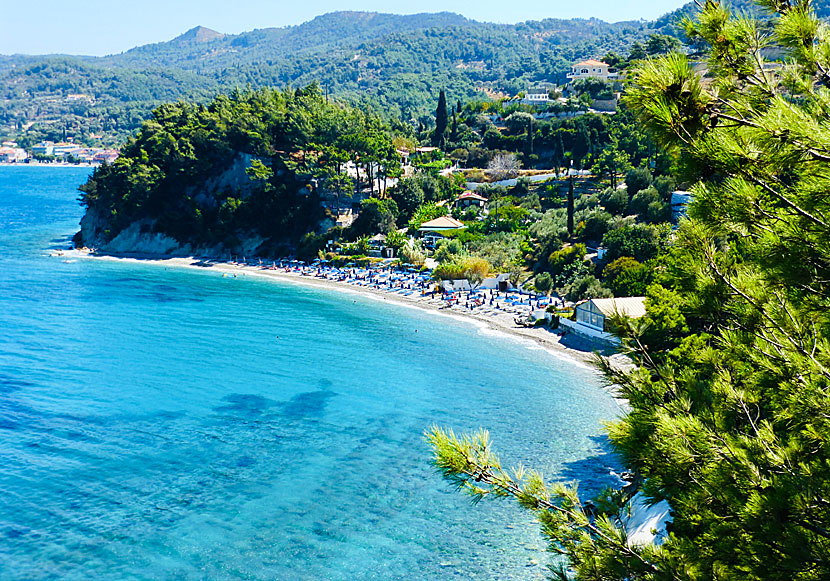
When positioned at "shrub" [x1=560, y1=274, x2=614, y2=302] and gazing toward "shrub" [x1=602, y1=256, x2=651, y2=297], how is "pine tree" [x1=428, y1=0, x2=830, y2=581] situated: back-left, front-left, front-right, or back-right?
back-right

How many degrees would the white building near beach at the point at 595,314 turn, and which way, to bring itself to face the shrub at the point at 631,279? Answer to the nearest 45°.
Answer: approximately 180°

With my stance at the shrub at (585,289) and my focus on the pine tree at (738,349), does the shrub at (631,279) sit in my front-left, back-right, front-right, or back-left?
back-left

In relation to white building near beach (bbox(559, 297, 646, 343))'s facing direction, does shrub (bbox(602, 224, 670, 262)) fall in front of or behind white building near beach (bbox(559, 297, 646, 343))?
behind

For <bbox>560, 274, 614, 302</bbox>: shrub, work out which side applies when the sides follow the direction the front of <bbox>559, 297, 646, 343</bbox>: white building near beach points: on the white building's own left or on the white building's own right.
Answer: on the white building's own right

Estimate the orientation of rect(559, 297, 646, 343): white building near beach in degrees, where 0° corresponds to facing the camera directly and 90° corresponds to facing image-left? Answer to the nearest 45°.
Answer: approximately 45°

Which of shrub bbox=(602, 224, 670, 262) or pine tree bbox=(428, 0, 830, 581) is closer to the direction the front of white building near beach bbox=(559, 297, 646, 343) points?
the pine tree

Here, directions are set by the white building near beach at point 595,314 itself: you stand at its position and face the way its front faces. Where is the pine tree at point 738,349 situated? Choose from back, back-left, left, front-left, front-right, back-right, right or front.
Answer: front-left
